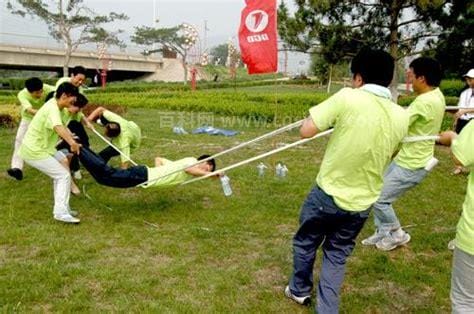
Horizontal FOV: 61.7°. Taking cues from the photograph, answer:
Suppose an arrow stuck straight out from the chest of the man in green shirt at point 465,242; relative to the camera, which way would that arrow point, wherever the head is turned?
to the viewer's left

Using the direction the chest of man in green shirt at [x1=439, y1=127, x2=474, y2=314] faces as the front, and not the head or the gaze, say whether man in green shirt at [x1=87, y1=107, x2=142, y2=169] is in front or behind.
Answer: in front

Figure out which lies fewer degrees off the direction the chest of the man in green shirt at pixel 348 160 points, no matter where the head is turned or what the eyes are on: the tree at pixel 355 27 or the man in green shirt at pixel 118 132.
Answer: the man in green shirt

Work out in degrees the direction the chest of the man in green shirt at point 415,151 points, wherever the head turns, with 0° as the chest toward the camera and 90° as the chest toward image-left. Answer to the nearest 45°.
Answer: approximately 90°

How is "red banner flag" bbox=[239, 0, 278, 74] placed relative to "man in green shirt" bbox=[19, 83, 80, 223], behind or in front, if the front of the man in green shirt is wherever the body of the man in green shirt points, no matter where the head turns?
in front

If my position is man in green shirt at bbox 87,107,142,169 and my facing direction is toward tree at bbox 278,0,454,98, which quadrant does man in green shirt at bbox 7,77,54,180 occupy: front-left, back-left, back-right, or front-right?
back-left

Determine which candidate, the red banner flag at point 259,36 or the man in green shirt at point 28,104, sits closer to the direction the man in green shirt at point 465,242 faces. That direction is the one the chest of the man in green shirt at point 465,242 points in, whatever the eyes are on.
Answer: the man in green shirt

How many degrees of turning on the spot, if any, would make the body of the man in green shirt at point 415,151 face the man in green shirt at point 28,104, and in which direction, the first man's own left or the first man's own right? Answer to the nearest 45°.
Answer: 0° — they already face them

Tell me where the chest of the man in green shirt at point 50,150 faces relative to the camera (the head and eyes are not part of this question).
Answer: to the viewer's right

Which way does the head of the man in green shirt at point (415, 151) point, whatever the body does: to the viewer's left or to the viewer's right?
to the viewer's left

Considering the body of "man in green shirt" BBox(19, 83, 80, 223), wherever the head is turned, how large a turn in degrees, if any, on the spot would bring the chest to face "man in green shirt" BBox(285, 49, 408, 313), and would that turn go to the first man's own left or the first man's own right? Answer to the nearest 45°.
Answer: approximately 45° to the first man's own right
